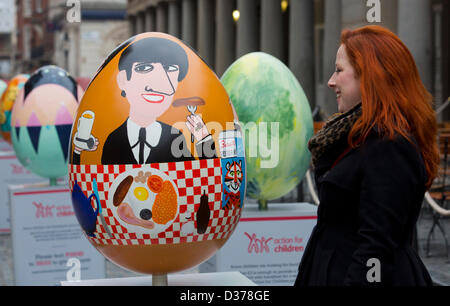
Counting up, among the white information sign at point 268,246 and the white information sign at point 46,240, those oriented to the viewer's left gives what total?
0

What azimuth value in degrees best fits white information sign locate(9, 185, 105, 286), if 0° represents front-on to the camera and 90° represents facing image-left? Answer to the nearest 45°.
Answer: approximately 0°

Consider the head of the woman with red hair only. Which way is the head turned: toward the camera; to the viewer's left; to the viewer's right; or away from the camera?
to the viewer's left

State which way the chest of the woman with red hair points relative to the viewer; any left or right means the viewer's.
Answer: facing to the left of the viewer

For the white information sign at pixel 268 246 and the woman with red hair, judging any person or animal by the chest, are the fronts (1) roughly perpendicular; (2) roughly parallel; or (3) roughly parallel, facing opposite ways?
roughly perpendicular

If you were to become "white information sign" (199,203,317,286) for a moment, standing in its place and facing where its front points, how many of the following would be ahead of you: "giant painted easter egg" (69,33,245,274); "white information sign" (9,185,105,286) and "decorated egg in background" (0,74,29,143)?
1

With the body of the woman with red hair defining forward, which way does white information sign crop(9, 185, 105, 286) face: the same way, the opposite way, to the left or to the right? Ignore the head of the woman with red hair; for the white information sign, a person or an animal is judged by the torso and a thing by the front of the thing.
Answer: to the left

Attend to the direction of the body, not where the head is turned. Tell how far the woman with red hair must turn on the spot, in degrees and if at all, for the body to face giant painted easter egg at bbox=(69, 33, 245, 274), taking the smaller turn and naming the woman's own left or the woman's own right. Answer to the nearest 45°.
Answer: approximately 45° to the woman's own right

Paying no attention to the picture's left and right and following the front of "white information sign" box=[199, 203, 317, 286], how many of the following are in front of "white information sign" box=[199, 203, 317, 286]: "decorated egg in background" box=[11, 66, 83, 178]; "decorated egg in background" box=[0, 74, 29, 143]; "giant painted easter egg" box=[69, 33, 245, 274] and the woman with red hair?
2

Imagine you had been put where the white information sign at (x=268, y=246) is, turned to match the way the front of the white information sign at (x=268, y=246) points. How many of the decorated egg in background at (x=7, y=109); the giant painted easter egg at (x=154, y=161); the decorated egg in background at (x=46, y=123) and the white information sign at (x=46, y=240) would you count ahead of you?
1

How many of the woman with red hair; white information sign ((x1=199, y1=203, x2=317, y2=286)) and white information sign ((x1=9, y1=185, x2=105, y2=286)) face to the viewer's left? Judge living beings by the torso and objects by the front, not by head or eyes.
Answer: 1
